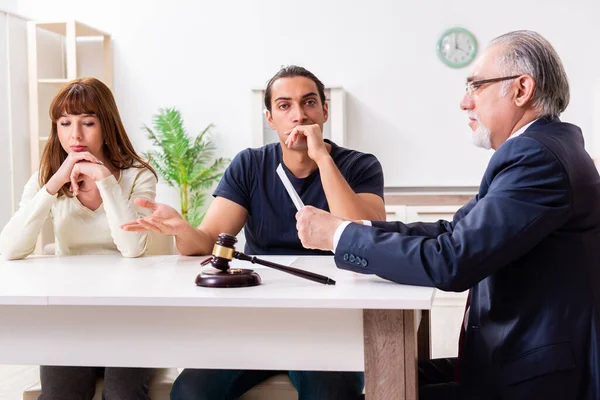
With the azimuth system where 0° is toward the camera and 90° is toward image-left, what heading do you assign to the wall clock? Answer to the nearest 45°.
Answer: approximately 0°

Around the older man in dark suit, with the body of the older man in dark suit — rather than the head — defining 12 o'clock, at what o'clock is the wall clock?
The wall clock is roughly at 3 o'clock from the older man in dark suit.

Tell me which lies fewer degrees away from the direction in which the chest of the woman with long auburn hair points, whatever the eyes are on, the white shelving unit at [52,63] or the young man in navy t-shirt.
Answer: the young man in navy t-shirt

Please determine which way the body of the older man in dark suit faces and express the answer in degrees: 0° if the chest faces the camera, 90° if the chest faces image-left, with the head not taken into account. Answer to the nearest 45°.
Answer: approximately 90°

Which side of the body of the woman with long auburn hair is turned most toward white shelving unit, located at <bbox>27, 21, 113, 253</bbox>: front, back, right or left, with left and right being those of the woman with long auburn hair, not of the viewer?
back

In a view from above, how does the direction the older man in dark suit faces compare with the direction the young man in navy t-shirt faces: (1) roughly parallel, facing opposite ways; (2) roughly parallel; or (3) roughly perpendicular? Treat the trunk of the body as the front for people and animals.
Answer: roughly perpendicular

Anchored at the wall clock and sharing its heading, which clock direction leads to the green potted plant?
The green potted plant is roughly at 3 o'clock from the wall clock.
